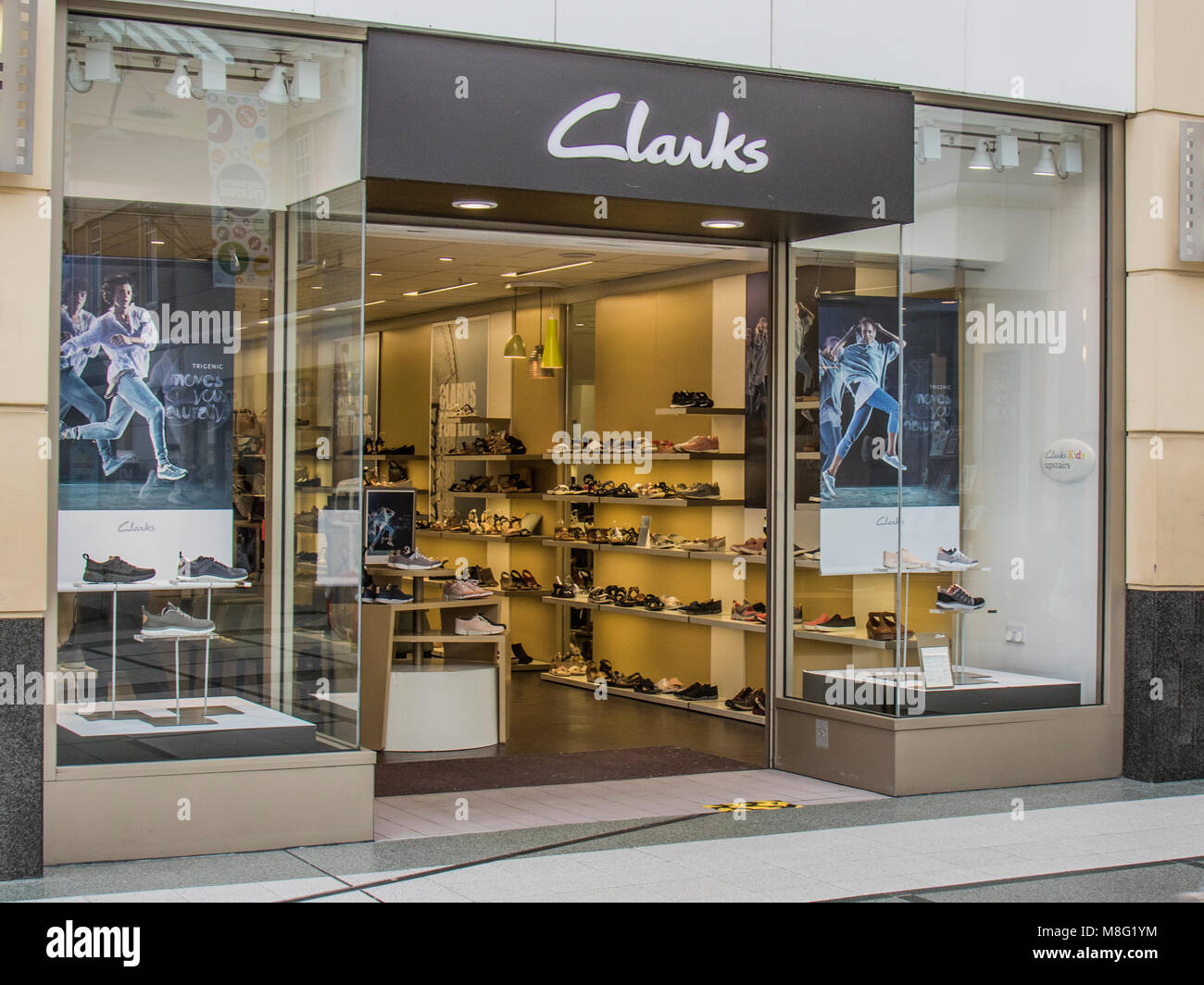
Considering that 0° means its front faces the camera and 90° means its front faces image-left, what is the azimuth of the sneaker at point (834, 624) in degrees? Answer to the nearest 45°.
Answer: approximately 90°

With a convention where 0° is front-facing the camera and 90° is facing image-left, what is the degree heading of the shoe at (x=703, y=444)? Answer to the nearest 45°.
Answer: approximately 90°

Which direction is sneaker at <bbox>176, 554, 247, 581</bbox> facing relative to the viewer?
to the viewer's right

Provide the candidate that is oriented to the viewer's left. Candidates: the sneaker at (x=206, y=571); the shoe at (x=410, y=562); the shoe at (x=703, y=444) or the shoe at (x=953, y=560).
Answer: the shoe at (x=703, y=444)

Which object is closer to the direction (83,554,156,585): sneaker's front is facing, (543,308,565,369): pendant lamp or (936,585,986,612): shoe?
the shoe
